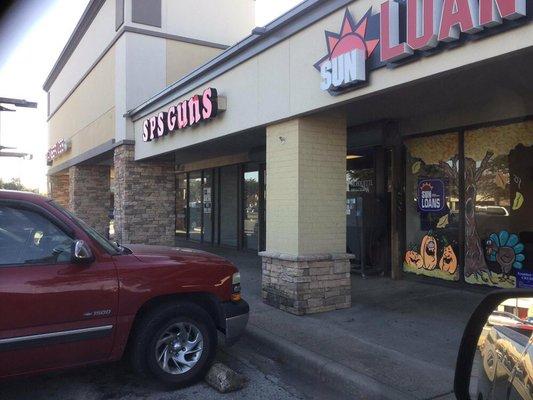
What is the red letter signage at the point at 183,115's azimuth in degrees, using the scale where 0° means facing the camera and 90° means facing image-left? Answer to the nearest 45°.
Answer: approximately 45°

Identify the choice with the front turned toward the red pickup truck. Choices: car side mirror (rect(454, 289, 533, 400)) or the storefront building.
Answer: the storefront building

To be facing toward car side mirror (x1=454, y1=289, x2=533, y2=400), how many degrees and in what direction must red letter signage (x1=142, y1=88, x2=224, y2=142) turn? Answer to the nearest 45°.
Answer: approximately 45° to its left

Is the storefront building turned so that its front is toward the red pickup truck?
yes

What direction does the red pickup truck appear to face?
to the viewer's right

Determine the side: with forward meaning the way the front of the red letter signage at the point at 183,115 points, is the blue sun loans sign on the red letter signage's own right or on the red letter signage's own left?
on the red letter signage's own left
